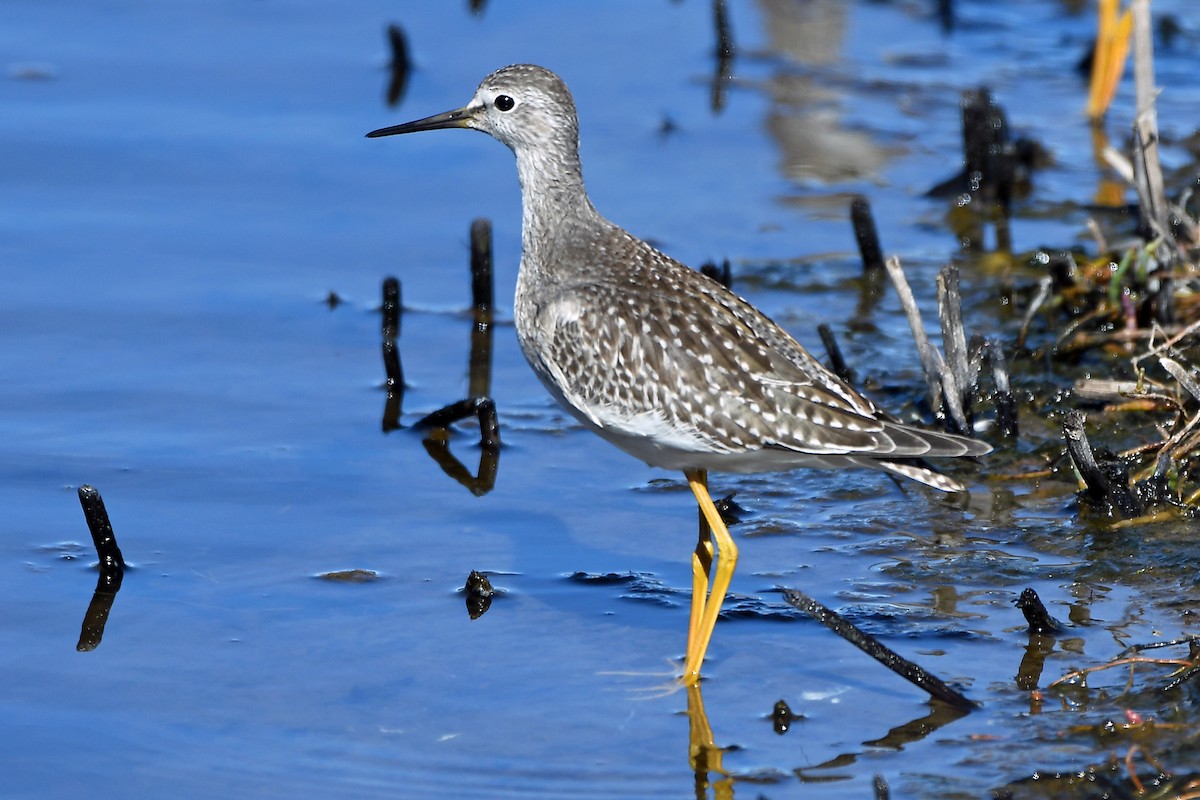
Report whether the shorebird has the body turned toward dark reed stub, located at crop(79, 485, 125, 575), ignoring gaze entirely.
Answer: yes

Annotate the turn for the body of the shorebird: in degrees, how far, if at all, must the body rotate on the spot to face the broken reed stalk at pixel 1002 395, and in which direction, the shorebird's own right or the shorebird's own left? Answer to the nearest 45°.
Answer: approximately 135° to the shorebird's own right

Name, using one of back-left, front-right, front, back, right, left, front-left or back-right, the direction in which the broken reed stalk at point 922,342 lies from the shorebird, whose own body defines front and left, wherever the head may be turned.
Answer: back-right

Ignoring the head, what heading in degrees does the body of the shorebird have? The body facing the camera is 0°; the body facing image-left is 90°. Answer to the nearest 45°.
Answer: approximately 90°

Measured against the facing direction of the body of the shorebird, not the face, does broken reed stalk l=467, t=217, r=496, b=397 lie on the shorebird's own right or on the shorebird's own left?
on the shorebird's own right

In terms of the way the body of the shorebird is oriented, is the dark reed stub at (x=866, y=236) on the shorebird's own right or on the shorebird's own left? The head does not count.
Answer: on the shorebird's own right

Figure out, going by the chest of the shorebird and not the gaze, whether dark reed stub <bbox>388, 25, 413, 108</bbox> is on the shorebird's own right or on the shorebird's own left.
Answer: on the shorebird's own right

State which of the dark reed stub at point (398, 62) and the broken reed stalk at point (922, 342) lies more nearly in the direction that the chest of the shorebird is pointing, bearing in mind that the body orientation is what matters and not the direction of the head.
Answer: the dark reed stub

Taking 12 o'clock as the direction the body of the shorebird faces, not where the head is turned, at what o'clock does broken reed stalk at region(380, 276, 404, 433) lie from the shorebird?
The broken reed stalk is roughly at 2 o'clock from the shorebird.

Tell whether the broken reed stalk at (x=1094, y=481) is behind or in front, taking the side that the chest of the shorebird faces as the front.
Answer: behind
